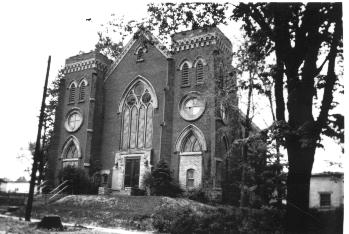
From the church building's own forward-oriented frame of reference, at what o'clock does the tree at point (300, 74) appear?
The tree is roughly at 10 o'clock from the church building.

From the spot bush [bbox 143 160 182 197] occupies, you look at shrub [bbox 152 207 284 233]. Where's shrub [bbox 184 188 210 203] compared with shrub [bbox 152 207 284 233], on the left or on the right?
left

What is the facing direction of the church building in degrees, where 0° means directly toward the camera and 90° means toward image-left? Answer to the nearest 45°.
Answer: approximately 45°

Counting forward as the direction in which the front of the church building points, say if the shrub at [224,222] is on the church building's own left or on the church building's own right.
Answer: on the church building's own left
